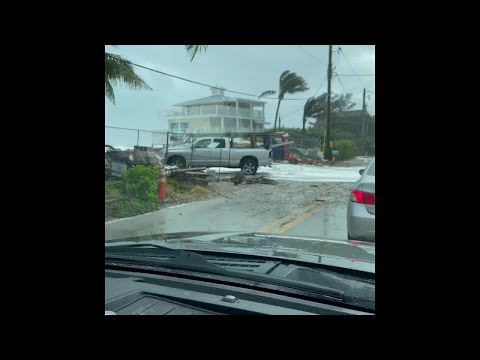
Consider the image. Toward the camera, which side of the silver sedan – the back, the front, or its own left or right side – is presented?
back

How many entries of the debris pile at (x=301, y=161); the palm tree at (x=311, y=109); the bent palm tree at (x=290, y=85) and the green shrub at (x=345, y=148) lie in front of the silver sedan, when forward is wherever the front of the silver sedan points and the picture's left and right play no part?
4

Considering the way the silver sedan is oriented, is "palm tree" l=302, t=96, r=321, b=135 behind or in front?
in front

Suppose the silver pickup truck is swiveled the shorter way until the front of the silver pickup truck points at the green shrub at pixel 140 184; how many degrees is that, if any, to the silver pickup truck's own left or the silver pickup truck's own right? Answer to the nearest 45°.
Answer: approximately 90° to the silver pickup truck's own left

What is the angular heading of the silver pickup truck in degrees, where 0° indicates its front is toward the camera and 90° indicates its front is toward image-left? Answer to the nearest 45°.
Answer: approximately 90°

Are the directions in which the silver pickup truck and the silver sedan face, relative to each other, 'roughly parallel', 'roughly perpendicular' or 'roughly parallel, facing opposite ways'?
roughly perpendicular

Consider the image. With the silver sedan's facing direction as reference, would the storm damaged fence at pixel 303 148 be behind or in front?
in front

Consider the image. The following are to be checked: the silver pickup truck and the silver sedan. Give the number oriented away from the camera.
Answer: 1

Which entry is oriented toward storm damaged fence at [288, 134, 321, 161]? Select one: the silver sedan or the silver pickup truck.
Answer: the silver sedan

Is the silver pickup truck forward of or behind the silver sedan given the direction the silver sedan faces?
forward
